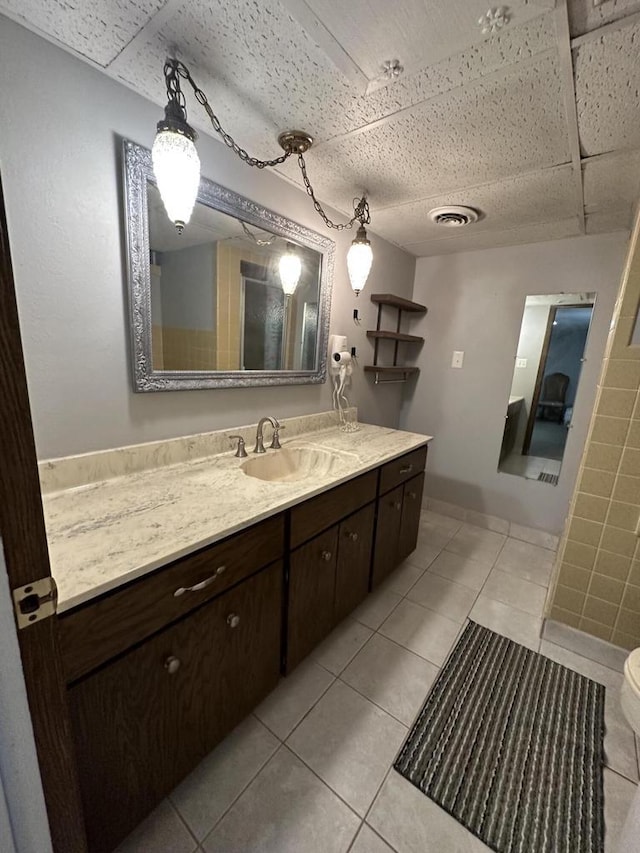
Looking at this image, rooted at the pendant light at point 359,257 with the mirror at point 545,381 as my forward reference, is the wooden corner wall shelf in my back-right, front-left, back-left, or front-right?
front-left

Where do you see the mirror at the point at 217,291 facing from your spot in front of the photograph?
facing the viewer and to the right of the viewer

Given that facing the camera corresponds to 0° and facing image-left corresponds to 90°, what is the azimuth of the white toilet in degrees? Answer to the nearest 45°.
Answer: approximately 90°

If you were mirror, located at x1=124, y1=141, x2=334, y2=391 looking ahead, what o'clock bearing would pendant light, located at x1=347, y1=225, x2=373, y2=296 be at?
The pendant light is roughly at 10 o'clock from the mirror.

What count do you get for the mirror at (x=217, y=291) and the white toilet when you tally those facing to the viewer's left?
1

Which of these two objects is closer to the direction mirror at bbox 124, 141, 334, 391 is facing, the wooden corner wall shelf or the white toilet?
the white toilet

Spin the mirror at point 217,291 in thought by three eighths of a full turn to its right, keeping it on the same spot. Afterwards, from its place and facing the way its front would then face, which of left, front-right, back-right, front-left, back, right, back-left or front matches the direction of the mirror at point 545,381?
back

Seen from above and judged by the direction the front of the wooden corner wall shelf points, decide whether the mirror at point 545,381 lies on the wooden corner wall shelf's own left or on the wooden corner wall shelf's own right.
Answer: on the wooden corner wall shelf's own left

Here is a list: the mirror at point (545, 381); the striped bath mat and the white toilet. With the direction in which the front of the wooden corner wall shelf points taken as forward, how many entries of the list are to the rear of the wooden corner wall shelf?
0

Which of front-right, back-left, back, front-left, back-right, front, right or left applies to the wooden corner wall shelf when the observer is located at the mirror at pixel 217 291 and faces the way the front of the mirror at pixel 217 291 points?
left

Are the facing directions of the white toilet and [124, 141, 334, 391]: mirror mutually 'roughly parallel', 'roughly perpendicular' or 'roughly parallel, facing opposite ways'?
roughly parallel, facing opposite ways

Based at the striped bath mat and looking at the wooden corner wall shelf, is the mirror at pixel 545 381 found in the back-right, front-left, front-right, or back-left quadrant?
front-right

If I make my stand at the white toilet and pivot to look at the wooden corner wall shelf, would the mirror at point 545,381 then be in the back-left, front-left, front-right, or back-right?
front-right

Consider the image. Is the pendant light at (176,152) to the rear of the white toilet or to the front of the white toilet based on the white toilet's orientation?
to the front
